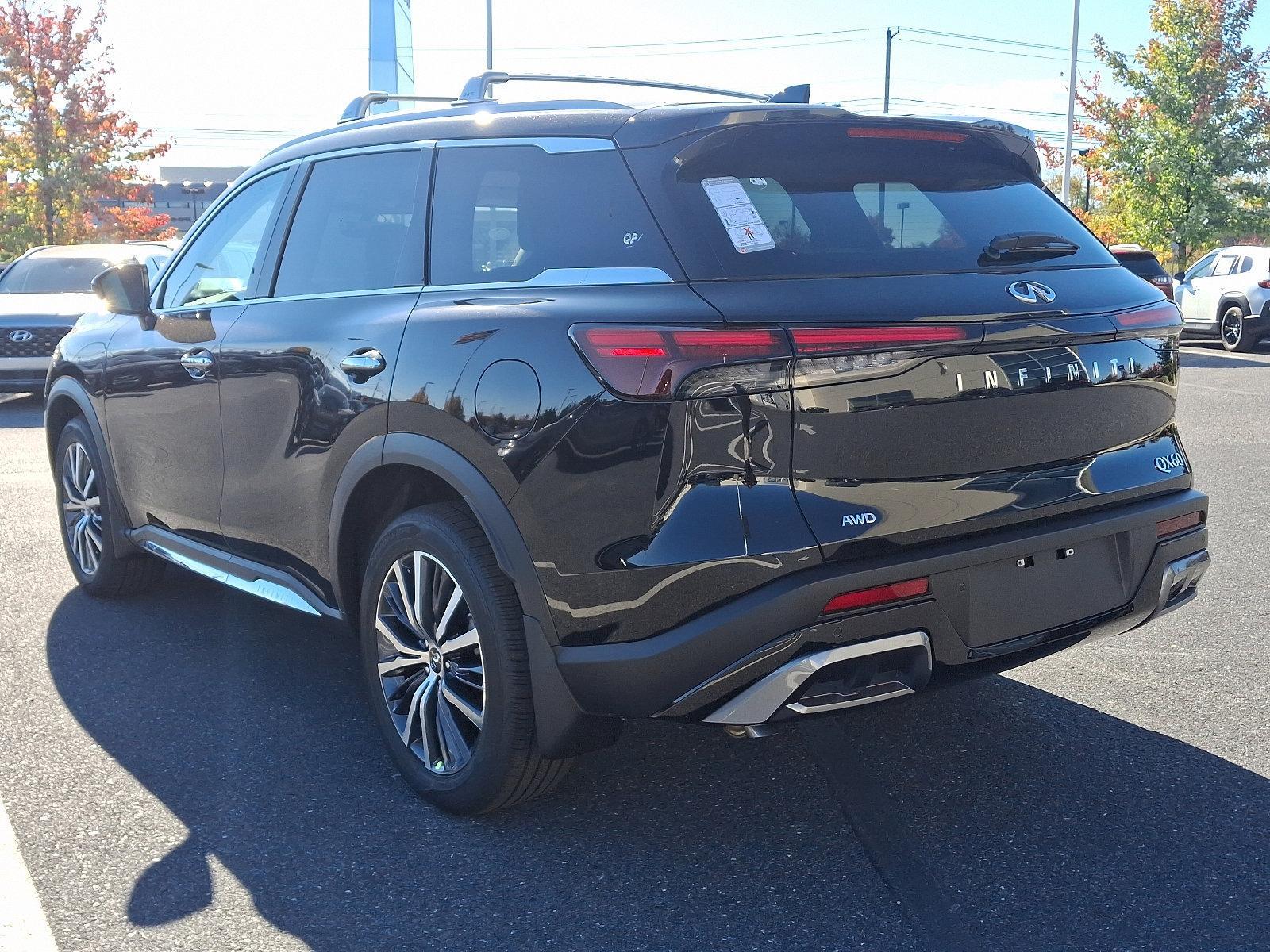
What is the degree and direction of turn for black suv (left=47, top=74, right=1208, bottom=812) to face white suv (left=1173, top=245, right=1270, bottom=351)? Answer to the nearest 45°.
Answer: approximately 90° to its right

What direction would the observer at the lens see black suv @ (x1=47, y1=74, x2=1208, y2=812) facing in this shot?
facing away from the viewer and to the left of the viewer

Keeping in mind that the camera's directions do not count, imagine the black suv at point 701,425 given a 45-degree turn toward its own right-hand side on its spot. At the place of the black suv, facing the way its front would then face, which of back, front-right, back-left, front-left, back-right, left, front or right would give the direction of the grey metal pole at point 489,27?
front

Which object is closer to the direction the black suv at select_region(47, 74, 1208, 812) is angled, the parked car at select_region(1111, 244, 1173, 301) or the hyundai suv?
the hyundai suv

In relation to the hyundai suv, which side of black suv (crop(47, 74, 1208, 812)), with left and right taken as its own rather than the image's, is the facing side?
front

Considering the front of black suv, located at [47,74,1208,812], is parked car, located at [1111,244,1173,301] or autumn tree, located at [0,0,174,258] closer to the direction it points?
the autumn tree

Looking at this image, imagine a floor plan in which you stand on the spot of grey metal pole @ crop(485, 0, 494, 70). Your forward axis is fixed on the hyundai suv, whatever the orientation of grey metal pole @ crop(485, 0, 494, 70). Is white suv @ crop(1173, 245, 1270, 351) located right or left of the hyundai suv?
left

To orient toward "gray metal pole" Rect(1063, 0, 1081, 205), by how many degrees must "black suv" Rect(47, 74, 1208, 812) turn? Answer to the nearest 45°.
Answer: approximately 45° to its right

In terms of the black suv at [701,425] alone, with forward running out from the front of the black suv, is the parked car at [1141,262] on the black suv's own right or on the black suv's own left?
on the black suv's own right
